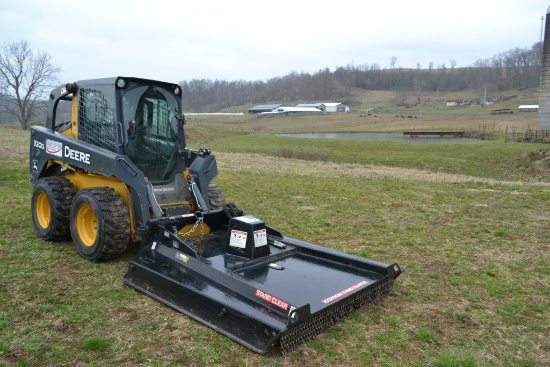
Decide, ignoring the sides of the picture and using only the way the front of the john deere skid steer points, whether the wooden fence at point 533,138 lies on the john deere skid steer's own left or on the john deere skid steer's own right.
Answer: on the john deere skid steer's own left
